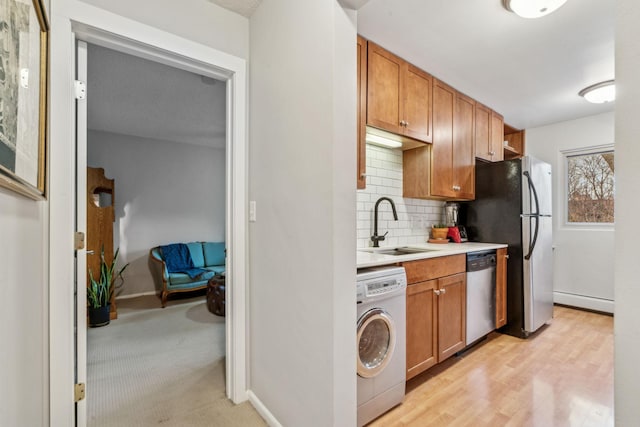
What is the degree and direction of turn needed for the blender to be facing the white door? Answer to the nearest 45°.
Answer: approximately 90° to its right

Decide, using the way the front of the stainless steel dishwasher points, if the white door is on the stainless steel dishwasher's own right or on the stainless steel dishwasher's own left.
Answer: on the stainless steel dishwasher's own right

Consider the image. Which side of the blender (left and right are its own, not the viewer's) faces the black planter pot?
right
